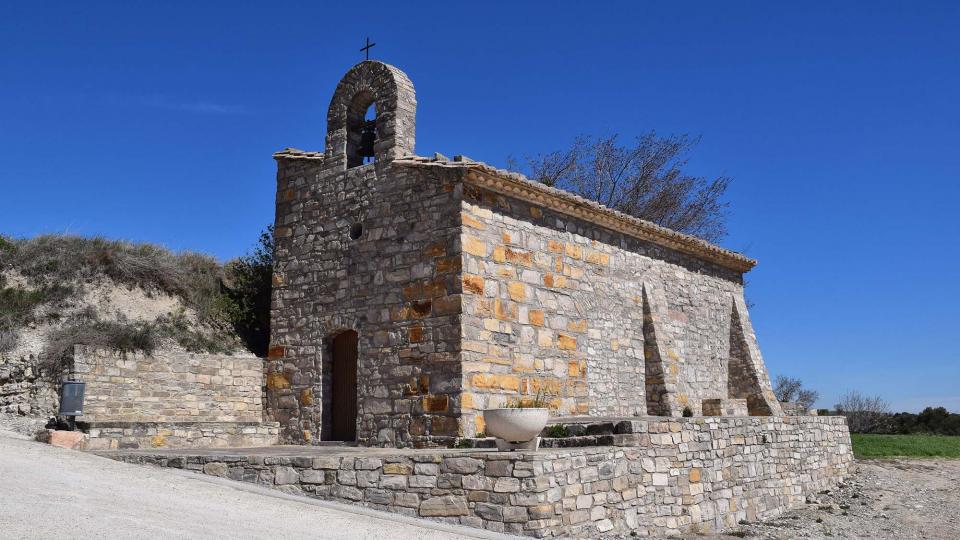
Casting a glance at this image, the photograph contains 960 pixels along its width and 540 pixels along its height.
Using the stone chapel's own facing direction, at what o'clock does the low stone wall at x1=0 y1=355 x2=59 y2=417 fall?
The low stone wall is roughly at 1 o'clock from the stone chapel.

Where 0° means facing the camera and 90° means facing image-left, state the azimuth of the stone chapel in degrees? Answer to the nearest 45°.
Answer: approximately 45°

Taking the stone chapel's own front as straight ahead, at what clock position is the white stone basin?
The white stone basin is roughly at 10 o'clock from the stone chapel.

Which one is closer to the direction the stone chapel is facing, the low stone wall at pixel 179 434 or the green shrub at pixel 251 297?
the low stone wall

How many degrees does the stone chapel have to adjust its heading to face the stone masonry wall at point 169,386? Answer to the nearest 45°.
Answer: approximately 45° to its right

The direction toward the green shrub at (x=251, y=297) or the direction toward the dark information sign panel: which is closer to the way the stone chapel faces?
the dark information sign panel
